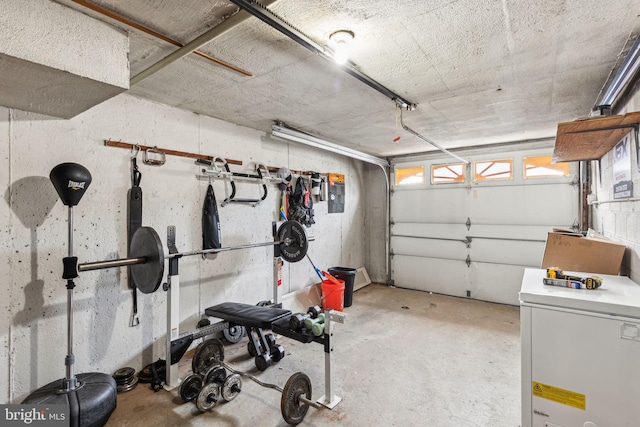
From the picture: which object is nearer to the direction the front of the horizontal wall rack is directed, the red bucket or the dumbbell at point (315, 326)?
the dumbbell

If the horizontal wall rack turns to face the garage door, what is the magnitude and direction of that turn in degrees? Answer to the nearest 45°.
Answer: approximately 45° to its left

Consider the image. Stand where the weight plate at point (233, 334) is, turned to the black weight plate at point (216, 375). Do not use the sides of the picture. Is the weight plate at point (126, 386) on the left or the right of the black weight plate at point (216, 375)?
right

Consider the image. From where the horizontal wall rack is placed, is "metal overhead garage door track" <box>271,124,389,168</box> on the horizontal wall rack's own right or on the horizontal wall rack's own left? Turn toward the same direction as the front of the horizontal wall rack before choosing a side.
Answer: on the horizontal wall rack's own left

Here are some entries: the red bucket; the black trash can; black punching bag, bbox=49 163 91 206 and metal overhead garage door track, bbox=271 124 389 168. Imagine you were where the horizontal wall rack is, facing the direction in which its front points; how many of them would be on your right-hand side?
1

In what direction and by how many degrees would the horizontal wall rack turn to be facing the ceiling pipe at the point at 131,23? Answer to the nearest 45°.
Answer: approximately 45° to its right

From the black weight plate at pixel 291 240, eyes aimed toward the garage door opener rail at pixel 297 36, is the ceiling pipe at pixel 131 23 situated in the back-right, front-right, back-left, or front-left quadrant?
front-right

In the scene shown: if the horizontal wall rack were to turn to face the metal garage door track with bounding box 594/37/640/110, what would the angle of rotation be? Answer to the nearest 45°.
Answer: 0° — it already faces it

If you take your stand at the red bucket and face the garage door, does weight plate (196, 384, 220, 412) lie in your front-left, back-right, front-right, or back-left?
back-right

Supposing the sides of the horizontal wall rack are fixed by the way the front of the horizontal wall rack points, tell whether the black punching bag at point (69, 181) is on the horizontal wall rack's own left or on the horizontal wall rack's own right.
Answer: on the horizontal wall rack's own right

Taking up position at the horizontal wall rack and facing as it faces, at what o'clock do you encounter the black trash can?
The black trash can is roughly at 10 o'clock from the horizontal wall rack.

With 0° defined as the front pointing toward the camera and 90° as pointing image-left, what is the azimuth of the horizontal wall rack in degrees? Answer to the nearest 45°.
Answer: approximately 315°

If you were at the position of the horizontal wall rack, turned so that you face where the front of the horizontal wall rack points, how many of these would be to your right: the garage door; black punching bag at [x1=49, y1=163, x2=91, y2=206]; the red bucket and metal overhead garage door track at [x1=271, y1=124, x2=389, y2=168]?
1

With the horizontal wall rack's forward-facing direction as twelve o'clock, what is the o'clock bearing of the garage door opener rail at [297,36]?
The garage door opener rail is roughly at 1 o'clock from the horizontal wall rack.

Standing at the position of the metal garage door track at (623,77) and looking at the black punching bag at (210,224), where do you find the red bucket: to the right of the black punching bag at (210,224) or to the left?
right
